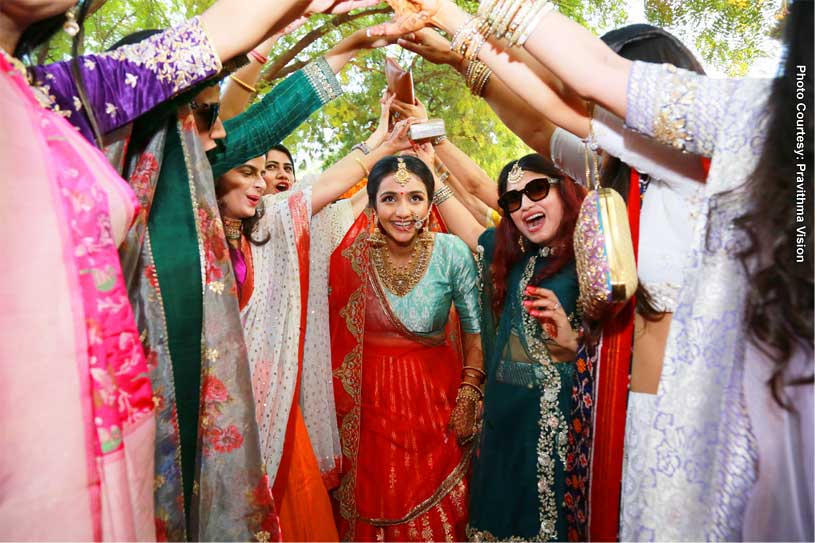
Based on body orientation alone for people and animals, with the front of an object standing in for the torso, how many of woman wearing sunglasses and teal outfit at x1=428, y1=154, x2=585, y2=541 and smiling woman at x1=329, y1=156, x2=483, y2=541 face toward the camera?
2

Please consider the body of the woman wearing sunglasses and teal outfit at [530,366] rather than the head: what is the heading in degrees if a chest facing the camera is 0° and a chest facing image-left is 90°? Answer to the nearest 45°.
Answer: approximately 0°

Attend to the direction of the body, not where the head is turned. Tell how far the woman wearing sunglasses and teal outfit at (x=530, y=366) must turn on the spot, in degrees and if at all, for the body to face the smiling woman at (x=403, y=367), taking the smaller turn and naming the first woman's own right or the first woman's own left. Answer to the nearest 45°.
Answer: approximately 135° to the first woman's own right

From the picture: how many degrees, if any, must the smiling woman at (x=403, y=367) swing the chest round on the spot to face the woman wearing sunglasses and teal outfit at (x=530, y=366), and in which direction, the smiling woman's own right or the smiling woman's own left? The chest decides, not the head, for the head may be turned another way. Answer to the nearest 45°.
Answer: approximately 45° to the smiling woman's own left
